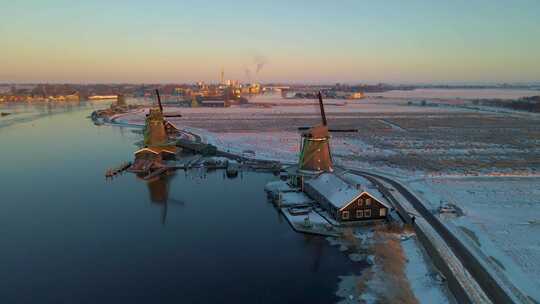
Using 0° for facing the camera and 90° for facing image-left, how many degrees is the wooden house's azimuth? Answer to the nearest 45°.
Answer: approximately 315°

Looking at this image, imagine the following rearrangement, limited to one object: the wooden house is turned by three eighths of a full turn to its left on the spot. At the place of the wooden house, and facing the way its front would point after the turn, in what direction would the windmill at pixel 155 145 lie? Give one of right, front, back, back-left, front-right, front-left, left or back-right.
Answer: front-left

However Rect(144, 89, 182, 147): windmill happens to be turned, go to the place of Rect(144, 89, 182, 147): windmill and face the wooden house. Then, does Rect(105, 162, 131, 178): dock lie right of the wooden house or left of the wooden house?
right

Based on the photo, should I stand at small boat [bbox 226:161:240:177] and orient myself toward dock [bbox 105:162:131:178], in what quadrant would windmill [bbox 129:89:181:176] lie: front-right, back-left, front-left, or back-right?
front-right

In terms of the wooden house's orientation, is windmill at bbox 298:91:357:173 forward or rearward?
rearward
